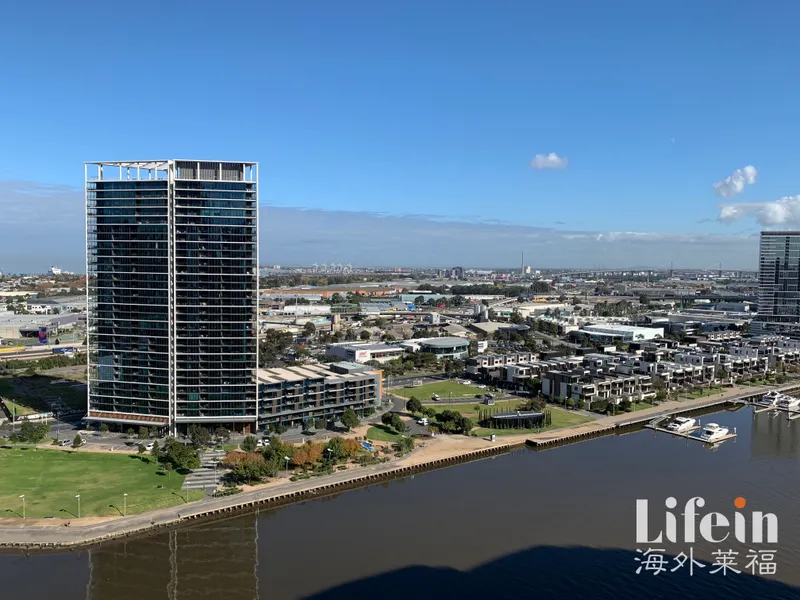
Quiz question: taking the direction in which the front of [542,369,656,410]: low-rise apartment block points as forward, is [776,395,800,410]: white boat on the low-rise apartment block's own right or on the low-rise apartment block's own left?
on the low-rise apartment block's own left

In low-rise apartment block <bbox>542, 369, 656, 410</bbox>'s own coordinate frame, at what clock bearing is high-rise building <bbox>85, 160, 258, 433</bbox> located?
The high-rise building is roughly at 3 o'clock from the low-rise apartment block.

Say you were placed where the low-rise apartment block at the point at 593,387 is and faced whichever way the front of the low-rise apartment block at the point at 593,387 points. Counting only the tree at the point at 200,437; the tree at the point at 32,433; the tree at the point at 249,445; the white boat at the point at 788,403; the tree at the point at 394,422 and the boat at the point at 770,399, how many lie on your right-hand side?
4

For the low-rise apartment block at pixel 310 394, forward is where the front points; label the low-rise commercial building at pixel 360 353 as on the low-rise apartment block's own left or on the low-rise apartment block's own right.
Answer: on the low-rise apartment block's own left

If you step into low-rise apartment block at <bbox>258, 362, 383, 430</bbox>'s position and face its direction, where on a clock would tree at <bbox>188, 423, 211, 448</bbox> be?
The tree is roughly at 3 o'clock from the low-rise apartment block.

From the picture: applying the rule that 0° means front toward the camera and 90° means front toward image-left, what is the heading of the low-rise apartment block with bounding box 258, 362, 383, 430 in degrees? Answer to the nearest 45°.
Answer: approximately 315°

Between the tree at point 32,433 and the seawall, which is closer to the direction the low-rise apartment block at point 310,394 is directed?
the seawall

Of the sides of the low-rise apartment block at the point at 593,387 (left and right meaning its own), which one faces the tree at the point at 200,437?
right

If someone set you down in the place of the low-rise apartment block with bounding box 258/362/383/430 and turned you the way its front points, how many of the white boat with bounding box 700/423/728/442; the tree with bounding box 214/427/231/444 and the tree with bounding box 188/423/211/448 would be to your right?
2

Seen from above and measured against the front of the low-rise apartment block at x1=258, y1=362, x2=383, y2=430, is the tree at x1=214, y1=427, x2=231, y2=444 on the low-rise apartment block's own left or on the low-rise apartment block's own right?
on the low-rise apartment block's own right
